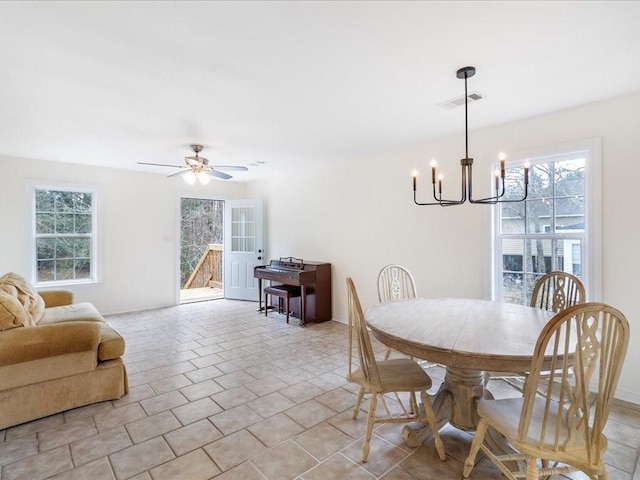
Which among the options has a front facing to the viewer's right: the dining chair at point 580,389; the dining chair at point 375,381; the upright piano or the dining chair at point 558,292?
the dining chair at point 375,381

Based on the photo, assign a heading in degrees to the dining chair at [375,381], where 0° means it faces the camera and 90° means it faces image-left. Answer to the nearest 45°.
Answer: approximately 270°

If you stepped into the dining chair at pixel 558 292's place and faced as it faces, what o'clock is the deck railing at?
The deck railing is roughly at 2 o'clock from the dining chair.

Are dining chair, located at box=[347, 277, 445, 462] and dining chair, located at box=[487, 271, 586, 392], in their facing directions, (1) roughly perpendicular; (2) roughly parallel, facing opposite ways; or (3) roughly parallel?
roughly parallel, facing opposite ways

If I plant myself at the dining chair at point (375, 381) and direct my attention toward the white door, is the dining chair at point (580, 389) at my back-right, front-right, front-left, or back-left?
back-right

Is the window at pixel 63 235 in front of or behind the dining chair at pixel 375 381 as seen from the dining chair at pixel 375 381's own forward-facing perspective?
behind

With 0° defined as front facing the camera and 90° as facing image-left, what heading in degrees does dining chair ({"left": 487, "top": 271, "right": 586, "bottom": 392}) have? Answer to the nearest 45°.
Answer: approximately 45°

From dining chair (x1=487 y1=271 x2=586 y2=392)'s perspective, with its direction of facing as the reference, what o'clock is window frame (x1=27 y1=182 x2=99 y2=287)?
The window frame is roughly at 1 o'clock from the dining chair.

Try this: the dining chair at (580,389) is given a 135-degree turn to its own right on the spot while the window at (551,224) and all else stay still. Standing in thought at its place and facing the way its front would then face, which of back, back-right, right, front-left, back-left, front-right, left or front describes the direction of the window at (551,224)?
left

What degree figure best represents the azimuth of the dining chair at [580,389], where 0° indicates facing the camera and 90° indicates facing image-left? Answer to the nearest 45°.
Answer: approximately 135°

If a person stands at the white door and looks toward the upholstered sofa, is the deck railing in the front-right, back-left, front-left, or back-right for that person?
back-right

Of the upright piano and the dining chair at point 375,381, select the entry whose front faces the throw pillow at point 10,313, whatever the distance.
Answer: the upright piano

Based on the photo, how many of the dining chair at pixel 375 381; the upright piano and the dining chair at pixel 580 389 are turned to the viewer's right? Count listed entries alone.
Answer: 1

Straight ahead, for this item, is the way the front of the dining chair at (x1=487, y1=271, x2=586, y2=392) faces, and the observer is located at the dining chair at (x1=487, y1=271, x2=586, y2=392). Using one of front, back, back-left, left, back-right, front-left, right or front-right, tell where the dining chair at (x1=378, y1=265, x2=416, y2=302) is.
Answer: front-right

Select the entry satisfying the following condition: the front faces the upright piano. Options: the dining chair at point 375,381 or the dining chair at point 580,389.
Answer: the dining chair at point 580,389

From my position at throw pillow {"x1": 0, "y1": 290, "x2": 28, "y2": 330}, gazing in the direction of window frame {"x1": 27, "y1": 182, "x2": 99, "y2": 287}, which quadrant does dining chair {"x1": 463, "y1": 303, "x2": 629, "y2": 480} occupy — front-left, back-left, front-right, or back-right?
back-right

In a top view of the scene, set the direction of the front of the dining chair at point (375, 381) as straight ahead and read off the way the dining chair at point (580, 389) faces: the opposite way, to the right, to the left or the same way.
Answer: to the left

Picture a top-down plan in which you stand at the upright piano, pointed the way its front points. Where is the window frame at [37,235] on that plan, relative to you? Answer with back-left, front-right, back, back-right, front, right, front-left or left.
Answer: front-right

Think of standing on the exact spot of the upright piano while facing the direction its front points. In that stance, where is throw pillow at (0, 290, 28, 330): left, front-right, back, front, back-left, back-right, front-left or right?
front

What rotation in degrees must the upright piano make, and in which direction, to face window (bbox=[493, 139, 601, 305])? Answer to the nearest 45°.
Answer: approximately 90° to its left

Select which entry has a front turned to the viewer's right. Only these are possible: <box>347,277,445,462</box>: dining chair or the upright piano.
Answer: the dining chair
